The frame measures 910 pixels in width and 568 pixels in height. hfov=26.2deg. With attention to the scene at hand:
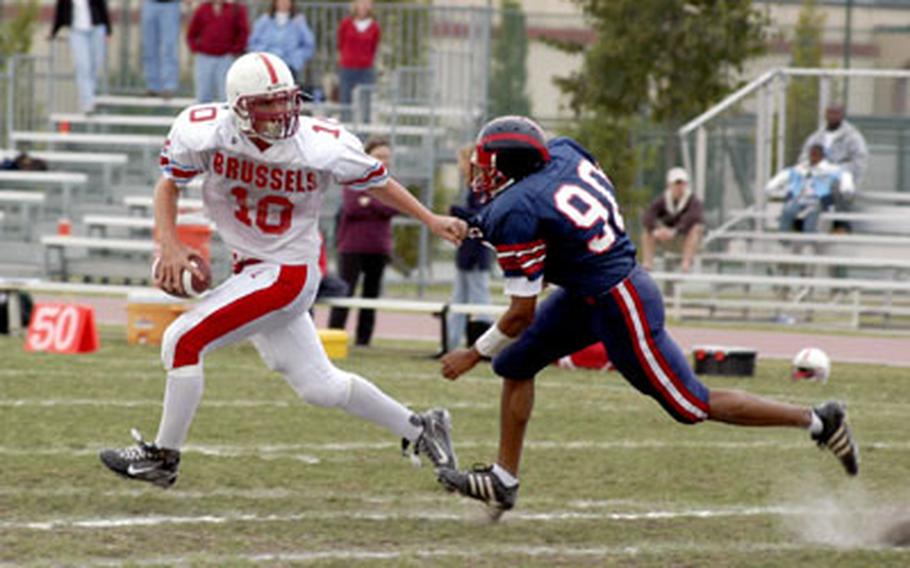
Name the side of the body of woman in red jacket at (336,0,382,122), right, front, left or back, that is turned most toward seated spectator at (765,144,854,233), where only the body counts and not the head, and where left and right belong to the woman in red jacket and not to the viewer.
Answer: left

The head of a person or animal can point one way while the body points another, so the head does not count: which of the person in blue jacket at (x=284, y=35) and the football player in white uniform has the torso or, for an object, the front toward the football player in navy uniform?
the person in blue jacket

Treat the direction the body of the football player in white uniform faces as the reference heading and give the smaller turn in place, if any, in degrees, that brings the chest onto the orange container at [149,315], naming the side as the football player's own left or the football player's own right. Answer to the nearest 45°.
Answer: approximately 135° to the football player's own right

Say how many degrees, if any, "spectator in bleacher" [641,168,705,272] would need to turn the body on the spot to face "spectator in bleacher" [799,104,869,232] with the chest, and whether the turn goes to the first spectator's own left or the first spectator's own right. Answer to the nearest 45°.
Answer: approximately 135° to the first spectator's own left

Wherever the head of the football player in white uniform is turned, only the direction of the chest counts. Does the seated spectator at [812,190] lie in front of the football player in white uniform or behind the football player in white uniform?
behind

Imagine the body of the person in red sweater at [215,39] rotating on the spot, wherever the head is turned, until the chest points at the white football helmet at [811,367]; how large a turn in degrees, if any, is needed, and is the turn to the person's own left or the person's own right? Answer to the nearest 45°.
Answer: approximately 45° to the person's own left

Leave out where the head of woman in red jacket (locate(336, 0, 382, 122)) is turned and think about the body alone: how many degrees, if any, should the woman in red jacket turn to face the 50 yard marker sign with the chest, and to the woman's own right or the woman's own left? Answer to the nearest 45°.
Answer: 0° — they already face it

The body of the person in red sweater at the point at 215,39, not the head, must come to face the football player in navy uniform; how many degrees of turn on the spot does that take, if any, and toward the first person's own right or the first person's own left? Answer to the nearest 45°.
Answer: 0° — they already face them

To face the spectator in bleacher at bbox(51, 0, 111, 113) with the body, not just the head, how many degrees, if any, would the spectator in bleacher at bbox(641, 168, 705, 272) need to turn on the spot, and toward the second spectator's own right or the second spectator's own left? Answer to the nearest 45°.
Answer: approximately 90° to the second spectator's own right

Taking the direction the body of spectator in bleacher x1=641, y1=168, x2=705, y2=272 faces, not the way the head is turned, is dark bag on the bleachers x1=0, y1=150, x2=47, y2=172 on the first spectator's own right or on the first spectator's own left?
on the first spectator's own right
